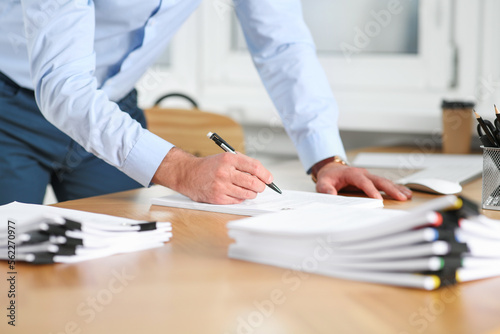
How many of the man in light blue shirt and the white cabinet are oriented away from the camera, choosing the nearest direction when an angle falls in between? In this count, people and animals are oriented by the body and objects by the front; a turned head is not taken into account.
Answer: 0

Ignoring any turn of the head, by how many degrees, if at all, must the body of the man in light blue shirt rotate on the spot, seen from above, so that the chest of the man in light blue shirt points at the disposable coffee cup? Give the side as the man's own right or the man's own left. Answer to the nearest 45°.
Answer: approximately 45° to the man's own left

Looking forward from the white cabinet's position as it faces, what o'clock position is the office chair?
The office chair is roughly at 2 o'clock from the white cabinet.

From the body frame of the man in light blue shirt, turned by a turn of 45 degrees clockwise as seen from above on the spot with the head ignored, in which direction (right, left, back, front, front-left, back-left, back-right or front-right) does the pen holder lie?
front-left

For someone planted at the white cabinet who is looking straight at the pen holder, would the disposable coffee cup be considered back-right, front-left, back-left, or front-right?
front-left

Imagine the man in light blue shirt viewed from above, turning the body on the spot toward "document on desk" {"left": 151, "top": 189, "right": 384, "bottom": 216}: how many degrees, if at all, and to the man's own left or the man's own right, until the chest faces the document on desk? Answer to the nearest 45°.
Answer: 0° — they already face it

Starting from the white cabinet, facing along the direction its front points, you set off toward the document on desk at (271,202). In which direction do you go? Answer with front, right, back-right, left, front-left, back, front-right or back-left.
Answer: front

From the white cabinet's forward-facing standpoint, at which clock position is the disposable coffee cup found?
The disposable coffee cup is roughly at 11 o'clock from the white cabinet.

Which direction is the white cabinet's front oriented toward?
toward the camera

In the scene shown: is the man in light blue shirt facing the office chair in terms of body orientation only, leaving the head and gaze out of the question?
no

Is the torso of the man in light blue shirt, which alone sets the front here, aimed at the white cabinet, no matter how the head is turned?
no

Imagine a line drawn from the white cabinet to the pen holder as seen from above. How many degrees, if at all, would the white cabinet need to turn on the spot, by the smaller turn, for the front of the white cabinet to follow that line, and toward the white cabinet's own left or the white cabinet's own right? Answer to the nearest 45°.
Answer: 0° — it already faces it
